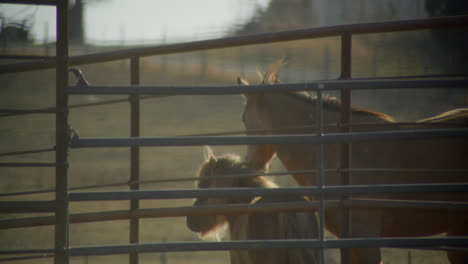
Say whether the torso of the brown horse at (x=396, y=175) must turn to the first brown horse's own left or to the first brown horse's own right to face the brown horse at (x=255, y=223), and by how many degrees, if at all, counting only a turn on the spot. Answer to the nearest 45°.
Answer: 0° — it already faces it

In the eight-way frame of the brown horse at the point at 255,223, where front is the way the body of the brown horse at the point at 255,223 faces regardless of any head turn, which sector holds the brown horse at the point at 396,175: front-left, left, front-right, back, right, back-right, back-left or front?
back

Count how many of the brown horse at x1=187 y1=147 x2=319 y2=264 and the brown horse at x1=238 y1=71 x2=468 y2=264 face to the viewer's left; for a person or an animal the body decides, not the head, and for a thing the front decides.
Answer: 2

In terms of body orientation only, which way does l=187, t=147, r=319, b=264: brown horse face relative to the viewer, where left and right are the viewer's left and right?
facing to the left of the viewer

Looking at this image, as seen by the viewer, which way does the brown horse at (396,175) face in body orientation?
to the viewer's left
